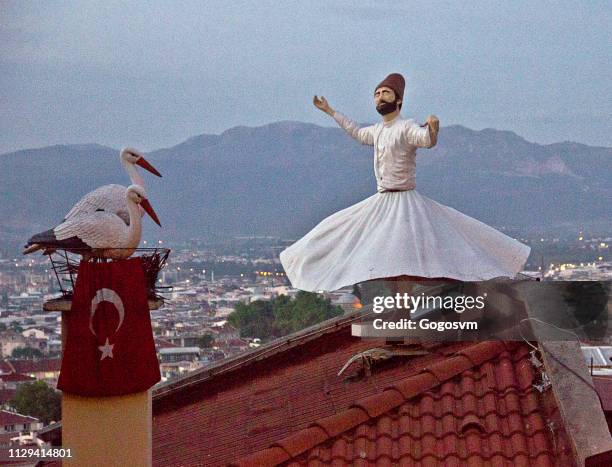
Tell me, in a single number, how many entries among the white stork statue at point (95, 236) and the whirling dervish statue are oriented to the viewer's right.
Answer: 1

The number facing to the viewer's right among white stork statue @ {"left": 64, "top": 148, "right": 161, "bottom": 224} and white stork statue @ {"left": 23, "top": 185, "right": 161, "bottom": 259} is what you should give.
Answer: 2

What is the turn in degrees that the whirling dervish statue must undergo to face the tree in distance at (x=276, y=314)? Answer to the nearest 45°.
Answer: approximately 135° to its right

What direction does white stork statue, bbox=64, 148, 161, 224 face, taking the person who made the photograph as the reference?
facing to the right of the viewer

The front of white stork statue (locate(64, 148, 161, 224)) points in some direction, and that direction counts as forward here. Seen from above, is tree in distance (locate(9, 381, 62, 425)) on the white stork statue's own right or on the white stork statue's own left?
on the white stork statue's own left

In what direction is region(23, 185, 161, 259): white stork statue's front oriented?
to the viewer's right
